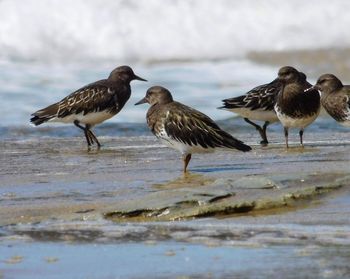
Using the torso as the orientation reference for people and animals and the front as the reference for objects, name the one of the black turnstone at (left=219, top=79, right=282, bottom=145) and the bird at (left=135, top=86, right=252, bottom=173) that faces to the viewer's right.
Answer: the black turnstone

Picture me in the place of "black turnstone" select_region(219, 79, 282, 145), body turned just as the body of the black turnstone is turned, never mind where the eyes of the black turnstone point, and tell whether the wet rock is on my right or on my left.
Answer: on my right

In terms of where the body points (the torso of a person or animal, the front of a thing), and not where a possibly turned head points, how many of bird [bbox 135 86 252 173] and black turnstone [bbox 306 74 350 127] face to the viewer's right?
0

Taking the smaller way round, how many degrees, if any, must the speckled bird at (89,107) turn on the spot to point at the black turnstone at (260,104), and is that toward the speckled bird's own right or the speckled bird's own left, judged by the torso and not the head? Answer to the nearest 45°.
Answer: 0° — it already faces it

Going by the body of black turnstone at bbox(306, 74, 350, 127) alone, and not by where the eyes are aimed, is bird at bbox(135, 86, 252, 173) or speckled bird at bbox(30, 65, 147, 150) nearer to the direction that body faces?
the speckled bird

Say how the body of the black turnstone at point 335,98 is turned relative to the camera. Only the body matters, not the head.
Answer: to the viewer's left

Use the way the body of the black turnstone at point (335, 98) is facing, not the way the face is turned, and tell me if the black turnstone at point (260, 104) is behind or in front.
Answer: in front

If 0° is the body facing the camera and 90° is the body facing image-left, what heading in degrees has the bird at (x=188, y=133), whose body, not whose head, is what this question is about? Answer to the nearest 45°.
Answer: approximately 90°

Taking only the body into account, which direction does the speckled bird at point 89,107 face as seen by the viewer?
to the viewer's right

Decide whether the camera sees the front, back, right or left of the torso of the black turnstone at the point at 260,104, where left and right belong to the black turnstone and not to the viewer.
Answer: right

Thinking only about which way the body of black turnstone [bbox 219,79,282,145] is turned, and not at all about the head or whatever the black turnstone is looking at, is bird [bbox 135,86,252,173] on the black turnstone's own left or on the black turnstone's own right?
on the black turnstone's own right

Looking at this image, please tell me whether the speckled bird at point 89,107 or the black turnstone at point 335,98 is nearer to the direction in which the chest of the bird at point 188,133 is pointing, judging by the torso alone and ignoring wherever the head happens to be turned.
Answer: the speckled bird
